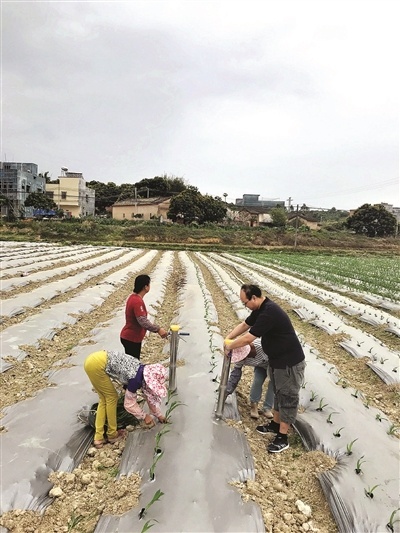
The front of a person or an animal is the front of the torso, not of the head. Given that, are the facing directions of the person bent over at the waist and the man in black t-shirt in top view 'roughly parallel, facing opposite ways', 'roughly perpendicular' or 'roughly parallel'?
roughly parallel, facing opposite ways

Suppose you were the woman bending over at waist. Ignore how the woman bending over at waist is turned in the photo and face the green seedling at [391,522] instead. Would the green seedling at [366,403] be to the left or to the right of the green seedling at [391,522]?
left

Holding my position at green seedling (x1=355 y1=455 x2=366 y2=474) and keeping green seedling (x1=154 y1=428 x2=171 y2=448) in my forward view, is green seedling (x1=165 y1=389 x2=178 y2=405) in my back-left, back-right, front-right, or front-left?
front-right

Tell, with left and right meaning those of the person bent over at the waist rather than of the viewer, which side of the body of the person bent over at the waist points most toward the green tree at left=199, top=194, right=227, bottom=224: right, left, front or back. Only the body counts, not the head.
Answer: left

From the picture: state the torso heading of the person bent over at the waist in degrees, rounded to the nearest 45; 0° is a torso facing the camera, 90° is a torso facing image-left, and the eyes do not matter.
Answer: approximately 270°

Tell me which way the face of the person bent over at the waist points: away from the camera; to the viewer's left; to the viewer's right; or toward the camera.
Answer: to the viewer's right

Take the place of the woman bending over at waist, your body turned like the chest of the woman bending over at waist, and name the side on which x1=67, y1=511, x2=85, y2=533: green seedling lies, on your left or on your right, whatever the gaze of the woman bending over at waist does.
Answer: on your right

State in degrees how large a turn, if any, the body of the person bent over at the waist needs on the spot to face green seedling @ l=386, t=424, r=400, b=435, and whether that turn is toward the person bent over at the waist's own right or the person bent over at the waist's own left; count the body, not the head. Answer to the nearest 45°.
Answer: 0° — they already face it

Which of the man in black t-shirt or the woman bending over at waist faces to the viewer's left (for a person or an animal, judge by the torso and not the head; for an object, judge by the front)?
the man in black t-shirt

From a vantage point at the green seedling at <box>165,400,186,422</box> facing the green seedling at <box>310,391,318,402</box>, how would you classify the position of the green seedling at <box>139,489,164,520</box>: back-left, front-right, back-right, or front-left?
back-right

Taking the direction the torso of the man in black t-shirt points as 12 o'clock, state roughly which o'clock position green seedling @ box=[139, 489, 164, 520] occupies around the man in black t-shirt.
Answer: The green seedling is roughly at 10 o'clock from the man in black t-shirt.

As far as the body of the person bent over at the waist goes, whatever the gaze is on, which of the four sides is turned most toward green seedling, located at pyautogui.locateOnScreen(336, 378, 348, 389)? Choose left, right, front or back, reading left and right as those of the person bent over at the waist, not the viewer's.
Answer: front

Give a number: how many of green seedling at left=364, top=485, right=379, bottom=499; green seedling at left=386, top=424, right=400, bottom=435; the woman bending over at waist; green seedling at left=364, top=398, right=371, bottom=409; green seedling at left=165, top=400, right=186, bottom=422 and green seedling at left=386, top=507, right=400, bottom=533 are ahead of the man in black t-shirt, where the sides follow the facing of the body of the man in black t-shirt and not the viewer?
2

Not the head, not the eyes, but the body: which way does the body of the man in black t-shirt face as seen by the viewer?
to the viewer's left

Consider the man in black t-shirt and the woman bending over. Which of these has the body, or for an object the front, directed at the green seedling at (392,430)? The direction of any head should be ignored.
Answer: the woman bending over
